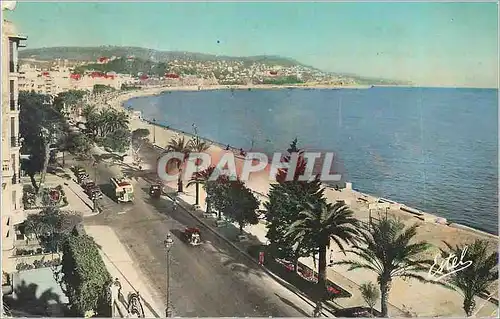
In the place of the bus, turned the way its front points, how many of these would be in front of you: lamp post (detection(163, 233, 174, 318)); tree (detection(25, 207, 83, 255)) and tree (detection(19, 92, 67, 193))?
1

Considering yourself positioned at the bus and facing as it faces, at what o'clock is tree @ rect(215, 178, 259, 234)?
The tree is roughly at 11 o'clock from the bus.

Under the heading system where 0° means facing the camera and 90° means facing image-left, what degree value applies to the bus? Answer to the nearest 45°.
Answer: approximately 315°

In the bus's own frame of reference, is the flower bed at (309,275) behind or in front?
in front

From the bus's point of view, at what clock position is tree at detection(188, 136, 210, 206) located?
The tree is roughly at 11 o'clock from the bus.

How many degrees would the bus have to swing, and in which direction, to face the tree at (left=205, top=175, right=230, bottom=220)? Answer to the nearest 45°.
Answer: approximately 45° to its left

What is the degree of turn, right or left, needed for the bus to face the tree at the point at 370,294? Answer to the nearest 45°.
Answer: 0° — it already faces it

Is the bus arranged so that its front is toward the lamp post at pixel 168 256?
yes

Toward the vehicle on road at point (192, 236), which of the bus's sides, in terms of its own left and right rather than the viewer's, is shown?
front

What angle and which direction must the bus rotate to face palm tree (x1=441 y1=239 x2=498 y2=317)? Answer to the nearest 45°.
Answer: approximately 45° to its left

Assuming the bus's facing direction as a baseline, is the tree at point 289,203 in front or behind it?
in front
